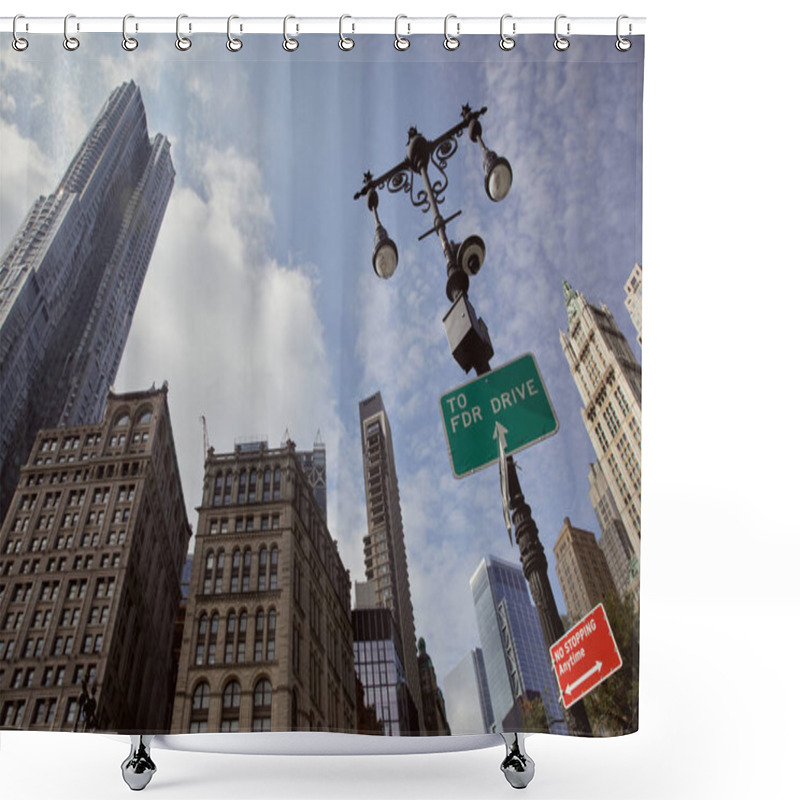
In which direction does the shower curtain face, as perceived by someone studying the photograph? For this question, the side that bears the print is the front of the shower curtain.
facing the viewer
